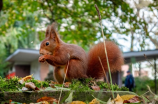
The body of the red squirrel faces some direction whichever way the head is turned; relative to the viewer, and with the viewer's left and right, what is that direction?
facing to the left of the viewer
